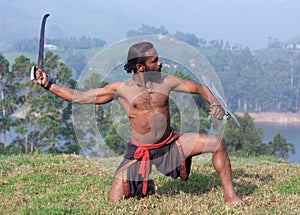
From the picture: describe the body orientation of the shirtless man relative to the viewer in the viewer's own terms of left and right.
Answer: facing the viewer and to the right of the viewer

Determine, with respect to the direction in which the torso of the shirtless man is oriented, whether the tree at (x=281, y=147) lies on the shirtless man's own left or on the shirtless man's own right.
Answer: on the shirtless man's own left
